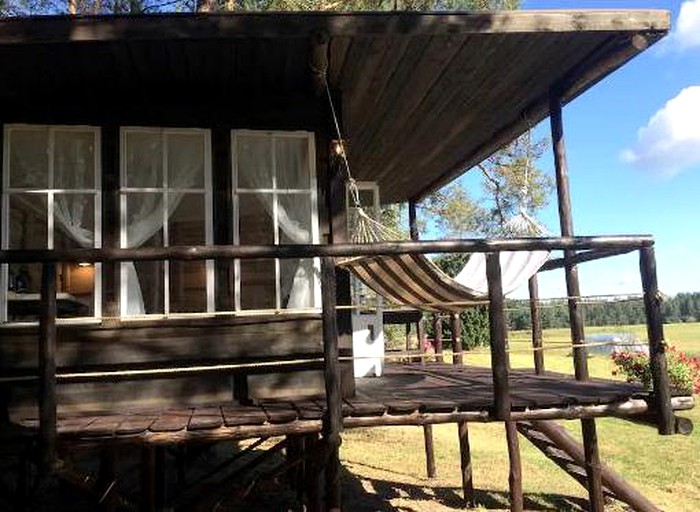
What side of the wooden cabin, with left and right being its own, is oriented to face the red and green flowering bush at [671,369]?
left

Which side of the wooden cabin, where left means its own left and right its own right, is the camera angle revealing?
front
